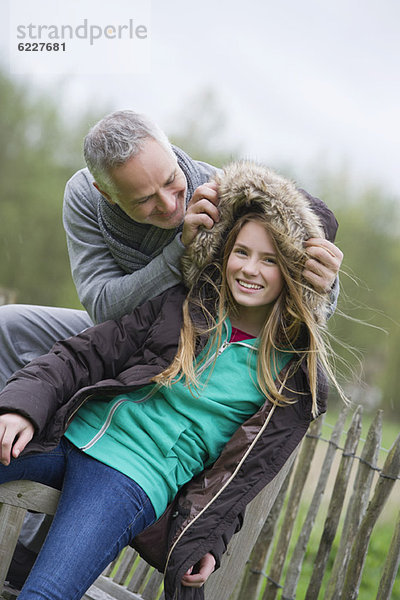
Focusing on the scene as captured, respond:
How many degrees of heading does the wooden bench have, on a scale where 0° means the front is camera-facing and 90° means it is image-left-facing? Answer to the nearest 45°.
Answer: approximately 45°

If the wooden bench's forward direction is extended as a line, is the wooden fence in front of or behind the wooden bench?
behind

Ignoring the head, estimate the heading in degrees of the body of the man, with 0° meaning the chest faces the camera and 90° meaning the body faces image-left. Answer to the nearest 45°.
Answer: approximately 315°
